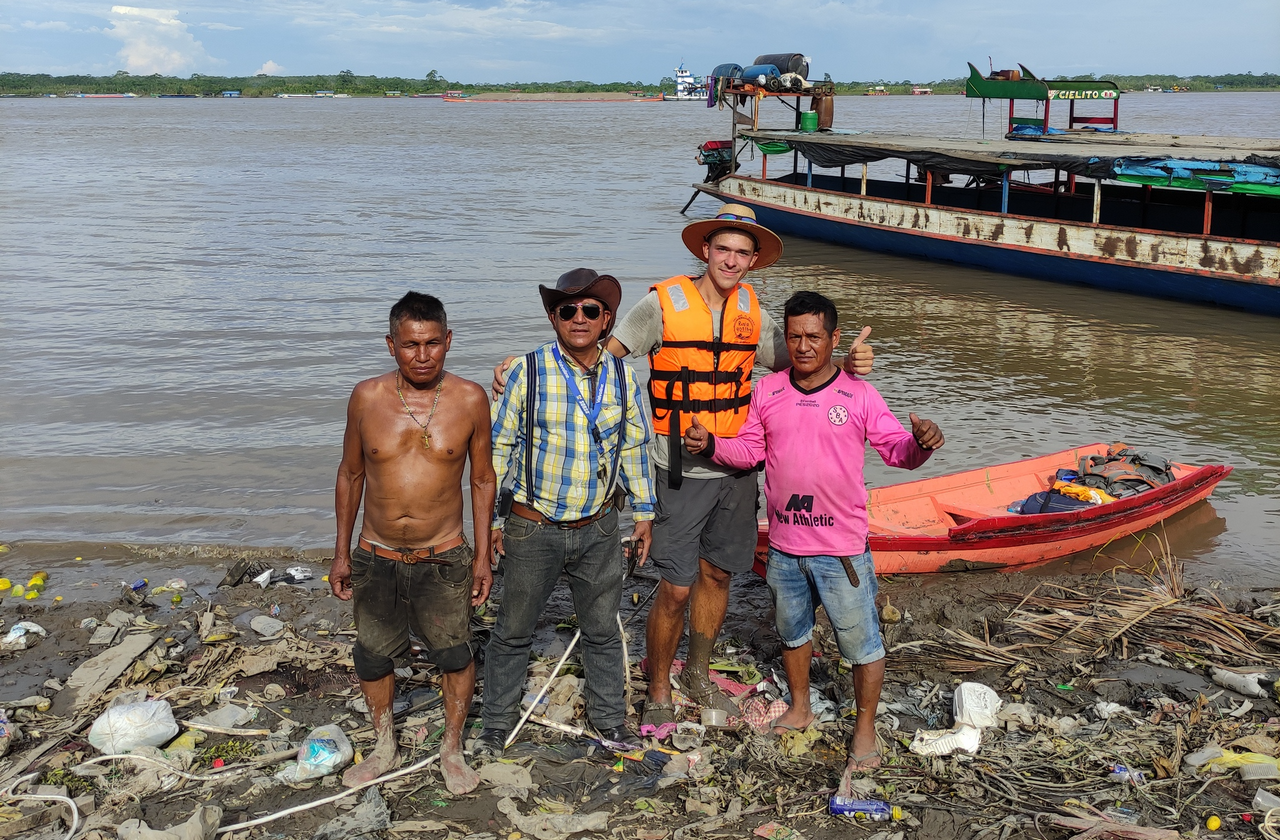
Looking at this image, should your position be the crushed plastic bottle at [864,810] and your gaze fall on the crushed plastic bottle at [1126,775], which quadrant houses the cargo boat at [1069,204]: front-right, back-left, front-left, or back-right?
front-left

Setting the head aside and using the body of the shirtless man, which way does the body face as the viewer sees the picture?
toward the camera

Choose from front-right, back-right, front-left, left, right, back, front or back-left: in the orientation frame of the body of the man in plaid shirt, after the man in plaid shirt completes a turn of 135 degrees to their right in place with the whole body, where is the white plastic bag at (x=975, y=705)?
back-right

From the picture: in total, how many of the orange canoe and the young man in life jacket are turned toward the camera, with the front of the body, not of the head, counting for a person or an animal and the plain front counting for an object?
1

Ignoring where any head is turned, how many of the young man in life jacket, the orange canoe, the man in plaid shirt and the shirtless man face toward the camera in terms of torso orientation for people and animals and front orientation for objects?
3

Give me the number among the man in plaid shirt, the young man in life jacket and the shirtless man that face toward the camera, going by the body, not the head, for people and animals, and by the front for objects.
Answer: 3

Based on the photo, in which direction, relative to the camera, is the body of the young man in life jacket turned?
toward the camera

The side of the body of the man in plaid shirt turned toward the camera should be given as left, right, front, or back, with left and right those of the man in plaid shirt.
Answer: front

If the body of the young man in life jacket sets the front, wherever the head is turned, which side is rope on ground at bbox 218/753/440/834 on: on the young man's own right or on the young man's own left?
on the young man's own right

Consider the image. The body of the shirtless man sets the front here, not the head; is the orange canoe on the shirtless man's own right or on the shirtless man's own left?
on the shirtless man's own left

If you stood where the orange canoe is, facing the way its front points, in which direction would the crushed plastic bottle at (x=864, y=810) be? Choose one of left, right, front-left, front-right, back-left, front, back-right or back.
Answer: back-right

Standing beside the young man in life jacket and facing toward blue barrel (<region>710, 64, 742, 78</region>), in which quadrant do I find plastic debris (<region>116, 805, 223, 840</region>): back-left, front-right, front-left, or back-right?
back-left
